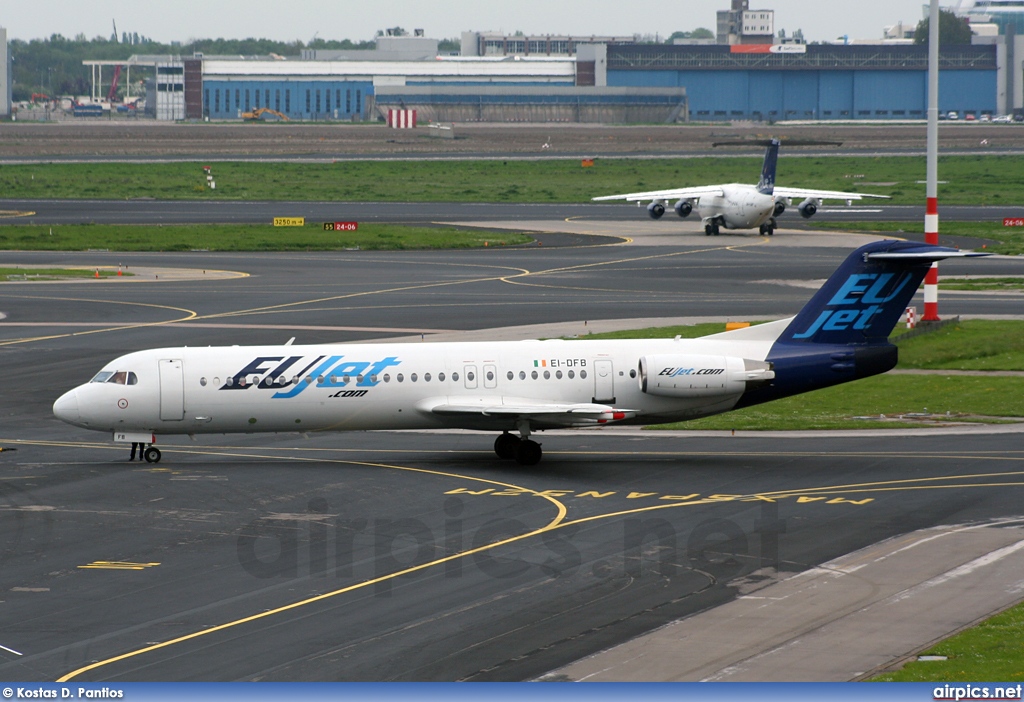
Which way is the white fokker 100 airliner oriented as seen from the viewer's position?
to the viewer's left
